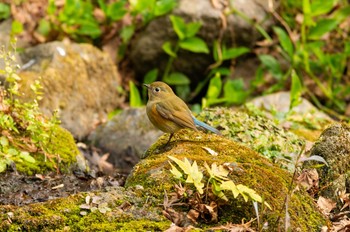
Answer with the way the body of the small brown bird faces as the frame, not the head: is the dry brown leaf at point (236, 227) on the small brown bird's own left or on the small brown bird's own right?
on the small brown bird's own left

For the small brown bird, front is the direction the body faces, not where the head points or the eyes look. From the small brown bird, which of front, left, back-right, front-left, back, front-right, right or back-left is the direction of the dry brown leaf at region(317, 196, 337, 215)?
back-left

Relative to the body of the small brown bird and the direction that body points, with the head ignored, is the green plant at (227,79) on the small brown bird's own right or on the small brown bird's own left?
on the small brown bird's own right

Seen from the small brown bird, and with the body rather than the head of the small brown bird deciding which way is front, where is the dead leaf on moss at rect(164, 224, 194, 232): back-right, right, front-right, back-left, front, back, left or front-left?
left

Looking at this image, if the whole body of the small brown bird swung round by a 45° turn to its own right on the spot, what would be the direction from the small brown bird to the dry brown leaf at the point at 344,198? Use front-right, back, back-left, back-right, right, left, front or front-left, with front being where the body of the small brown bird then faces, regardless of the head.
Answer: back

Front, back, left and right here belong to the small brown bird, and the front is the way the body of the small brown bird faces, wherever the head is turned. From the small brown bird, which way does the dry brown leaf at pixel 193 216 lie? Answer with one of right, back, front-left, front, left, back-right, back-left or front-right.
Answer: left

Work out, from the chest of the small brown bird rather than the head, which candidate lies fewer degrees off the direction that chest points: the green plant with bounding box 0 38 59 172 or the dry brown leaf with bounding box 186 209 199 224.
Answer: the green plant

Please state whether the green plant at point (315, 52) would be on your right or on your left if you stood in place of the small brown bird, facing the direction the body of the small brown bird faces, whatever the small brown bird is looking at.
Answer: on your right

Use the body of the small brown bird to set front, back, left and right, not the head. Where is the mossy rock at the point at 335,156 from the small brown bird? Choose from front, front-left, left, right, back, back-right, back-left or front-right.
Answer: back-left

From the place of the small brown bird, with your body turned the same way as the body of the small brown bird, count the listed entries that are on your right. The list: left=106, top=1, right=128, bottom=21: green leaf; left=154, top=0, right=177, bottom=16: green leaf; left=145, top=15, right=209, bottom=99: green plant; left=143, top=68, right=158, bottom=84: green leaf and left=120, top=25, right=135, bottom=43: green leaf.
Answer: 5

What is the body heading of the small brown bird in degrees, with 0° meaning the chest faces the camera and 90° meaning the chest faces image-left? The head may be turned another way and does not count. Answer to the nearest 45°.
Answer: approximately 90°
